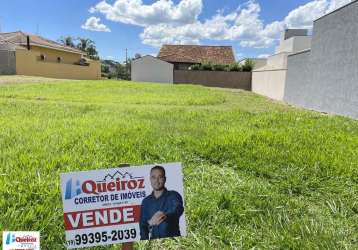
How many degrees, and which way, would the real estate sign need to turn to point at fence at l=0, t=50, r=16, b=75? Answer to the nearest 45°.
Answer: approximately 180°

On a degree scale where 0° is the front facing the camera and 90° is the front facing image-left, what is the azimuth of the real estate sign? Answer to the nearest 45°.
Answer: approximately 0°

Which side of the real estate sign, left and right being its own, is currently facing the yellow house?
back

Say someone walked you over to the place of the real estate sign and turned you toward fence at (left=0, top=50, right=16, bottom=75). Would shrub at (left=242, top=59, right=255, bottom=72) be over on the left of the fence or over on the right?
right

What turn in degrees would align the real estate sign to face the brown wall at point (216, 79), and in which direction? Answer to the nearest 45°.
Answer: approximately 180°
